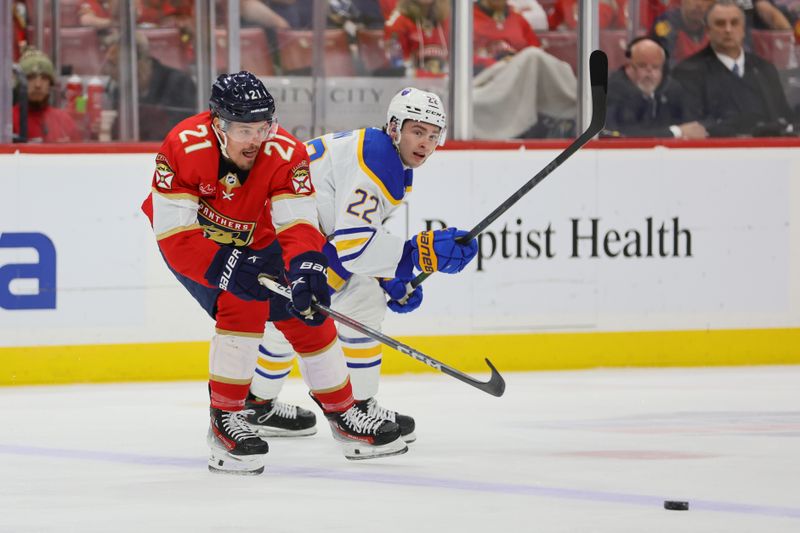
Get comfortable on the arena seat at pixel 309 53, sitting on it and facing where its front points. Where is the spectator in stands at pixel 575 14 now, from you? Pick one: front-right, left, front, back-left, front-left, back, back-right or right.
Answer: left

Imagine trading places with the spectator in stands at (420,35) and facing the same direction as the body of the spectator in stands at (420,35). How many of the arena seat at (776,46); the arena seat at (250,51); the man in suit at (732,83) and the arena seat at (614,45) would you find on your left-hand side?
3

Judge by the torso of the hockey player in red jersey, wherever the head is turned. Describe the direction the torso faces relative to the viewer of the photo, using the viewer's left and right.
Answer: facing the viewer and to the right of the viewer

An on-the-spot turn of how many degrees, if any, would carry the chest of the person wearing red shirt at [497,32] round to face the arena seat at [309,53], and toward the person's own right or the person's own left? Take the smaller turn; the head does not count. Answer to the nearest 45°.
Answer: approximately 90° to the person's own right

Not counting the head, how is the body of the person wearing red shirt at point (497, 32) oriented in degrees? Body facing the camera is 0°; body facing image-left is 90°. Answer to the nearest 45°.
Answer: approximately 0°

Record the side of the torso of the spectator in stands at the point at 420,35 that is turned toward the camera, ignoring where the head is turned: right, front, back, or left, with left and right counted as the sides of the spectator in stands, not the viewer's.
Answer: front

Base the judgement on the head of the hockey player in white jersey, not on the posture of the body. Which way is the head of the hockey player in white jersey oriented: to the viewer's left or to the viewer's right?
to the viewer's right

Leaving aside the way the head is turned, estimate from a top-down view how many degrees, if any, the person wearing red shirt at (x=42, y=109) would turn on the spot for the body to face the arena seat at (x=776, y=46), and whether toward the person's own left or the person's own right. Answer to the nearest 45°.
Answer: approximately 90° to the person's own left

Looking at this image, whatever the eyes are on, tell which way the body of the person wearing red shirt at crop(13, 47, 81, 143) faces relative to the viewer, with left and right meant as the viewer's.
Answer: facing the viewer
